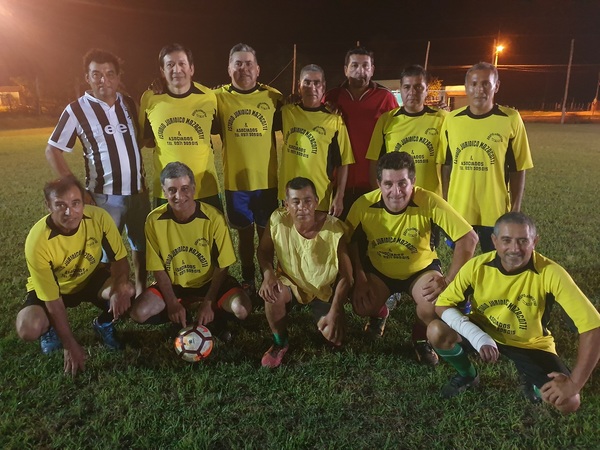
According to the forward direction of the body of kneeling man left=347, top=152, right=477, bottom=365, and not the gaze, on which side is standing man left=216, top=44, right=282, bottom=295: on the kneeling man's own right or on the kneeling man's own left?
on the kneeling man's own right

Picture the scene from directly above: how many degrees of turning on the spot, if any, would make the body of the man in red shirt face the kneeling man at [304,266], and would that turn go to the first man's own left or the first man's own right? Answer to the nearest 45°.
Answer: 0° — they already face them

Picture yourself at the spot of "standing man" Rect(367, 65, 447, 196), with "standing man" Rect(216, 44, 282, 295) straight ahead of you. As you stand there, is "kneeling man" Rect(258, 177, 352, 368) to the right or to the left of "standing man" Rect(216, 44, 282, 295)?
left

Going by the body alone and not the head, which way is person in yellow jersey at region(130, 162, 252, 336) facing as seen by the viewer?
toward the camera

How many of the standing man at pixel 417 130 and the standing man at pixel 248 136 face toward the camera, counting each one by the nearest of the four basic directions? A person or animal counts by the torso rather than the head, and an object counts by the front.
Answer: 2

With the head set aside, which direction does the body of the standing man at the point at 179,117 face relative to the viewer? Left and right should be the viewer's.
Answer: facing the viewer

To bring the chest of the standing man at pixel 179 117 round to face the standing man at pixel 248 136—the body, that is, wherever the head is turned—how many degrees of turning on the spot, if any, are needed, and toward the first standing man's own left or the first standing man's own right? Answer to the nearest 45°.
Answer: approximately 90° to the first standing man's own left

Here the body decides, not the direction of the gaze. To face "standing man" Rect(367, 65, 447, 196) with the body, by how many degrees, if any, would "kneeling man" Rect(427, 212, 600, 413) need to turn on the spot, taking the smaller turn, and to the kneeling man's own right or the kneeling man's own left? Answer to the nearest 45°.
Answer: approximately 135° to the kneeling man's own right

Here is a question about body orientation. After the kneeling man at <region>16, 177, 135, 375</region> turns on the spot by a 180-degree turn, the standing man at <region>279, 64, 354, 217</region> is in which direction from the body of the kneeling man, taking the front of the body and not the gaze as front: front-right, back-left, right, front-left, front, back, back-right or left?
right

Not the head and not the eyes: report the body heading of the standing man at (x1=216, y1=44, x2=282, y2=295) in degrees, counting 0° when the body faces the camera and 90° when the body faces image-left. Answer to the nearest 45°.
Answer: approximately 0°

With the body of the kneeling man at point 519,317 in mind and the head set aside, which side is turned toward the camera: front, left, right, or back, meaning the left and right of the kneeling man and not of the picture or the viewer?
front
